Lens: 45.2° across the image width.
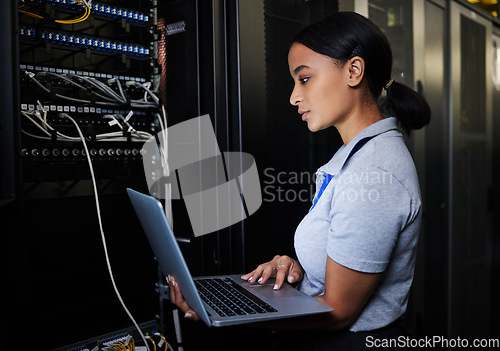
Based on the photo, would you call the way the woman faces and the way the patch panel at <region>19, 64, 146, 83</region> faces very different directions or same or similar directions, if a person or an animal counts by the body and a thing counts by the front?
very different directions

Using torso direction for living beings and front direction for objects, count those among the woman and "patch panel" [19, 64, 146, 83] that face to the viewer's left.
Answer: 1

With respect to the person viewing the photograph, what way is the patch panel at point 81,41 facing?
facing the viewer and to the right of the viewer

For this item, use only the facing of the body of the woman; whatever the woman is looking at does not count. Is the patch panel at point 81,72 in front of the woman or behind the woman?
in front

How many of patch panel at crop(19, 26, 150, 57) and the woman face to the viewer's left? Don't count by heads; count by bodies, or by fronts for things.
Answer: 1

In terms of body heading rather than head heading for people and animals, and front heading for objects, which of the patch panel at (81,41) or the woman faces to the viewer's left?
the woman

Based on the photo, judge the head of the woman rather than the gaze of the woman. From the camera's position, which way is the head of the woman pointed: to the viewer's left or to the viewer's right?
to the viewer's left

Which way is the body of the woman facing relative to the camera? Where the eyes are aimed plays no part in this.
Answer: to the viewer's left

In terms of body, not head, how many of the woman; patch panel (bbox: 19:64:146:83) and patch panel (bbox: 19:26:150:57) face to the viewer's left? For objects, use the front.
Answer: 1

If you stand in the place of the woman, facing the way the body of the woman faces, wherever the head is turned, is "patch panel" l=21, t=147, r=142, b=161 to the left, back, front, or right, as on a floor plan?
front
